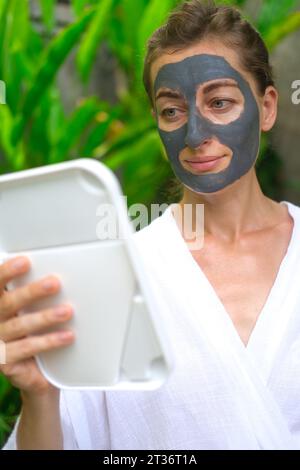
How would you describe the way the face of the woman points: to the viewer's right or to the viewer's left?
to the viewer's left

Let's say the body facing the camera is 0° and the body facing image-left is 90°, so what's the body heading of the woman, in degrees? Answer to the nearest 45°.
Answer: approximately 0°
